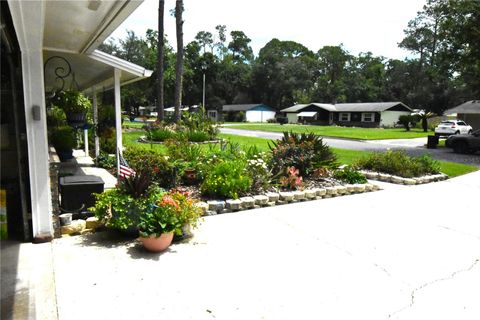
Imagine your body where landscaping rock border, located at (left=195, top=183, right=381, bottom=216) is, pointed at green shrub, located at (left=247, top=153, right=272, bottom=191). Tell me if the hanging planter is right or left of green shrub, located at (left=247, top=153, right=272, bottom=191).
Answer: left

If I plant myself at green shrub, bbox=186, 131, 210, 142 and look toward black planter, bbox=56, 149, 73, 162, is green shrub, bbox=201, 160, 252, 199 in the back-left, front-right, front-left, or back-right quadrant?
front-left
